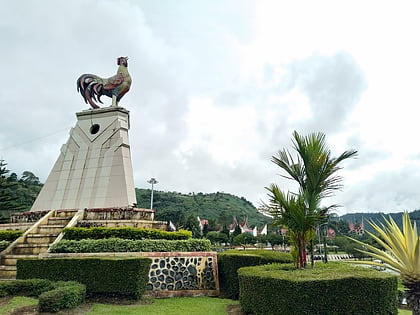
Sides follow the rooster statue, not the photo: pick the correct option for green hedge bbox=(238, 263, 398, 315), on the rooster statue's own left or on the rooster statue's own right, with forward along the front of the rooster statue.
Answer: on the rooster statue's own right

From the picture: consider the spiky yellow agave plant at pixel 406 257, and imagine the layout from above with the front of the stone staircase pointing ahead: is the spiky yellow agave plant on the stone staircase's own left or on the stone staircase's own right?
on the stone staircase's own left

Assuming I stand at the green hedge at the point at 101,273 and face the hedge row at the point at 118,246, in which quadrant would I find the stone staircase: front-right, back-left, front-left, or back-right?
front-left

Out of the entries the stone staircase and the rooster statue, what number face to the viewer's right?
1

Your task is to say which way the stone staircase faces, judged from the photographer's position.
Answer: facing the viewer and to the left of the viewer

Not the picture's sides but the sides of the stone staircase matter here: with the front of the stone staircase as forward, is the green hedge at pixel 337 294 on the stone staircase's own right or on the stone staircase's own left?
on the stone staircase's own left

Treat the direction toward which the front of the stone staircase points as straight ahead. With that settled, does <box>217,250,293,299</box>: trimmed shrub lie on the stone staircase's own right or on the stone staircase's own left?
on the stone staircase's own left

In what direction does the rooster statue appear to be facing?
to the viewer's right

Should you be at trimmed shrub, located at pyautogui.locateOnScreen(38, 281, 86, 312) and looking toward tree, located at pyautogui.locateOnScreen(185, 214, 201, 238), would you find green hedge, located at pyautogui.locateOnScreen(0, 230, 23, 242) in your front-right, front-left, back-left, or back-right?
front-left
